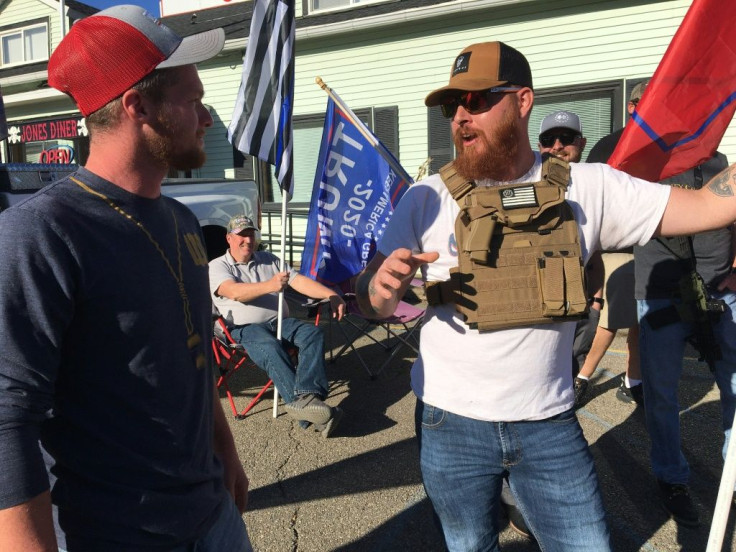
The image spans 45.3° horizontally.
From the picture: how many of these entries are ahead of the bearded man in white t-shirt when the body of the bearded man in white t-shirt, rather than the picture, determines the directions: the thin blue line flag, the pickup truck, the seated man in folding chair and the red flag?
0

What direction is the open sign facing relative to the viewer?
toward the camera

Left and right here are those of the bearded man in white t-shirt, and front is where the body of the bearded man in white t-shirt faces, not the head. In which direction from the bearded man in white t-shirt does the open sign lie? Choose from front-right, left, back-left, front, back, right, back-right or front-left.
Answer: back-right

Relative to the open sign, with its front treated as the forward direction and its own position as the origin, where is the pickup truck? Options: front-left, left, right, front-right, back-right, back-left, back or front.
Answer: front

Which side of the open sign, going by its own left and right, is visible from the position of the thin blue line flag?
front

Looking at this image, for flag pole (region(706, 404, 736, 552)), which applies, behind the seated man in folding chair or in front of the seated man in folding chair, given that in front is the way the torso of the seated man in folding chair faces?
in front

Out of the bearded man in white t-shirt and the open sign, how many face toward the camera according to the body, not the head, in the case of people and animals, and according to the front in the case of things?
2

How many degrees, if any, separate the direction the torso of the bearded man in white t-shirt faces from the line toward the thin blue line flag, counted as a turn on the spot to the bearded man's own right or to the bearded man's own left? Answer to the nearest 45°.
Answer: approximately 135° to the bearded man's own right

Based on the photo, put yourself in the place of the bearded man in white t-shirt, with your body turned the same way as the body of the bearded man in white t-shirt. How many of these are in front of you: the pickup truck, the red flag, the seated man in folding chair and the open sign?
0

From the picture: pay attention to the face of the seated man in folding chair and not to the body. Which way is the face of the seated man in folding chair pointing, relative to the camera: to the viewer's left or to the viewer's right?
to the viewer's right

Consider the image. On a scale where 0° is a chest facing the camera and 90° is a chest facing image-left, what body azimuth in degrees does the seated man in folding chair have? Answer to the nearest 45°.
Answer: approximately 315°

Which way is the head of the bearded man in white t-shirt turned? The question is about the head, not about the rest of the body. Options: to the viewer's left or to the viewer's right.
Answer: to the viewer's left

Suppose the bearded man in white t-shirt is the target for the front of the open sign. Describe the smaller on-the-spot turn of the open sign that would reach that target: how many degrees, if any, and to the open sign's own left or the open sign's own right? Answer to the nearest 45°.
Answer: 0° — it already faces them

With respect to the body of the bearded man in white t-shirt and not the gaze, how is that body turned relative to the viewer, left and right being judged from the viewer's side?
facing the viewer
